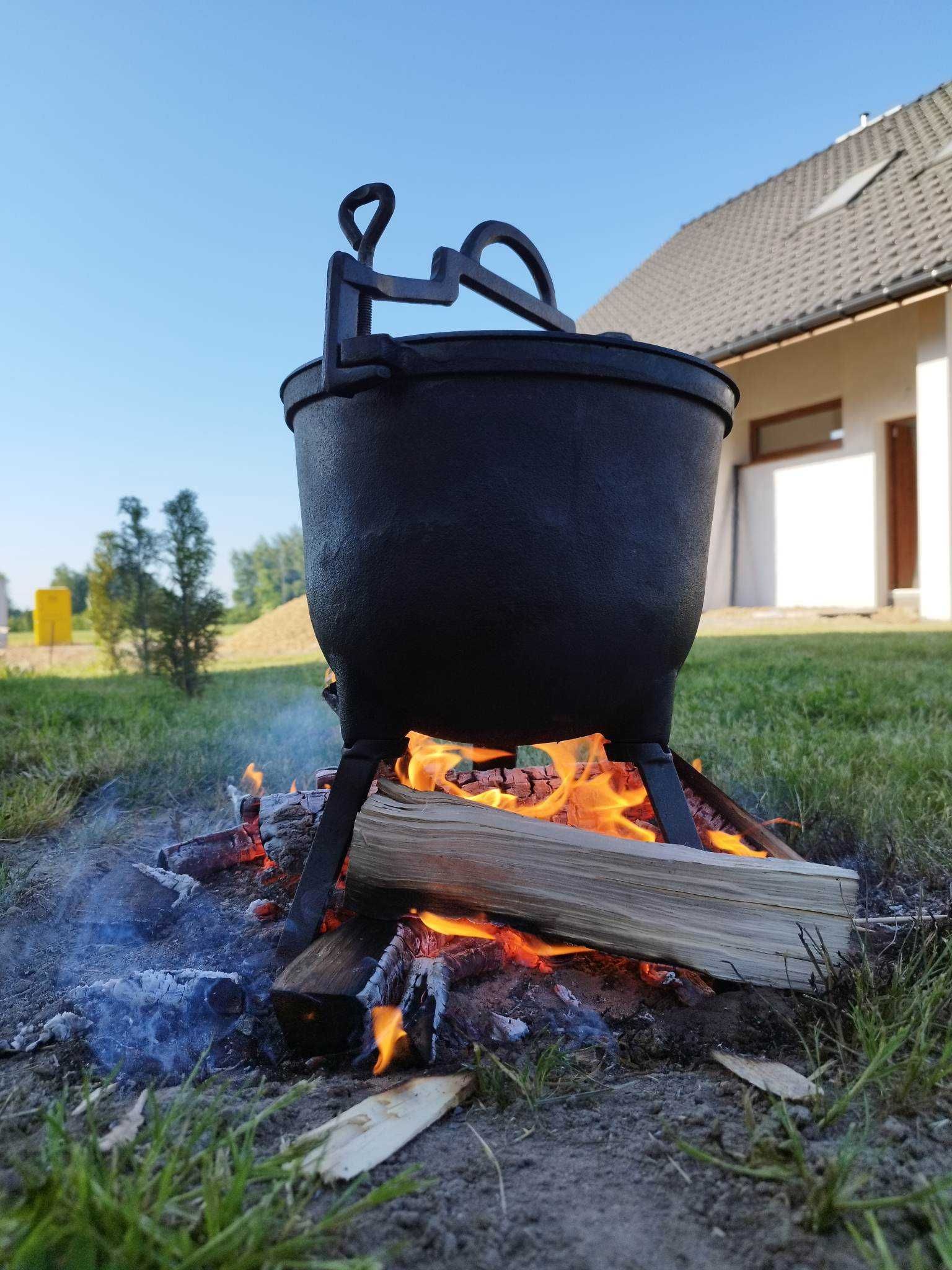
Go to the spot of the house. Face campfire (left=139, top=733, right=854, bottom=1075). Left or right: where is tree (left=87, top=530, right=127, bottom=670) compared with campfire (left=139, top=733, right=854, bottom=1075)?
right

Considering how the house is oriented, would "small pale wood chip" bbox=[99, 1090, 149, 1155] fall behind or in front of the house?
in front

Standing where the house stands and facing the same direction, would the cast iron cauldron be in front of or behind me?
in front

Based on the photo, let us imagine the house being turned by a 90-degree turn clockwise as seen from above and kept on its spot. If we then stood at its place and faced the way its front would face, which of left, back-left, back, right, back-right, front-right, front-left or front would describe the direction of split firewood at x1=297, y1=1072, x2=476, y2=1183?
back-left

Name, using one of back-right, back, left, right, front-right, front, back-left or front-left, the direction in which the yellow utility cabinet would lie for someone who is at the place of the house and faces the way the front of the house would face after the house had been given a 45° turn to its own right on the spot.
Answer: front

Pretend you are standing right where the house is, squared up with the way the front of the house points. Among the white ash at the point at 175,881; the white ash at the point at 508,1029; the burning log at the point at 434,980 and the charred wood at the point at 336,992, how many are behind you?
0

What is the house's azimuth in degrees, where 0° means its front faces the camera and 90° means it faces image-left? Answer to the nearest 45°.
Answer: approximately 45°

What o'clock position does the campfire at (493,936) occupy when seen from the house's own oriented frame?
The campfire is roughly at 11 o'clock from the house.

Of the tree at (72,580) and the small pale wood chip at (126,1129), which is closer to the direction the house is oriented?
the small pale wood chip

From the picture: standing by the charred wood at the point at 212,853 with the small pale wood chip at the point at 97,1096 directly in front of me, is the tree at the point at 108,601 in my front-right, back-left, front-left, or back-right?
back-right

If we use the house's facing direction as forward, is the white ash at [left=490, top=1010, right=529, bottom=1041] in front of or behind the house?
in front

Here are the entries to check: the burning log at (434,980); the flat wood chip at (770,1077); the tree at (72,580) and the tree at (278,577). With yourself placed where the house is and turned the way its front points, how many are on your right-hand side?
2

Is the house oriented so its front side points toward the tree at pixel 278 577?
no

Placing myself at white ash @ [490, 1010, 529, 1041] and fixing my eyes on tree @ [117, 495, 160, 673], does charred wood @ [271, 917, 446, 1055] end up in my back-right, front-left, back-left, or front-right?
front-left

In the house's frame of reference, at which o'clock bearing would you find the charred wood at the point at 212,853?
The charred wood is roughly at 11 o'clock from the house.

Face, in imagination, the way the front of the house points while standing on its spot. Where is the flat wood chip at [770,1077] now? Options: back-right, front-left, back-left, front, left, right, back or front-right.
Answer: front-left
